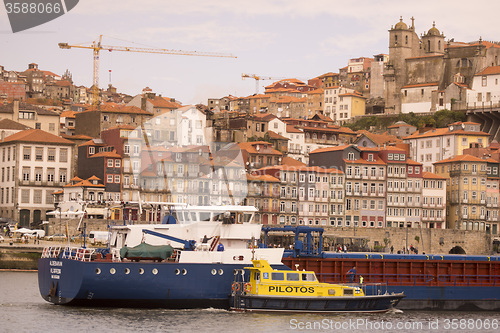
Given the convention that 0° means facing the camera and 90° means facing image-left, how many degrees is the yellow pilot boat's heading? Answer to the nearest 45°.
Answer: approximately 270°
